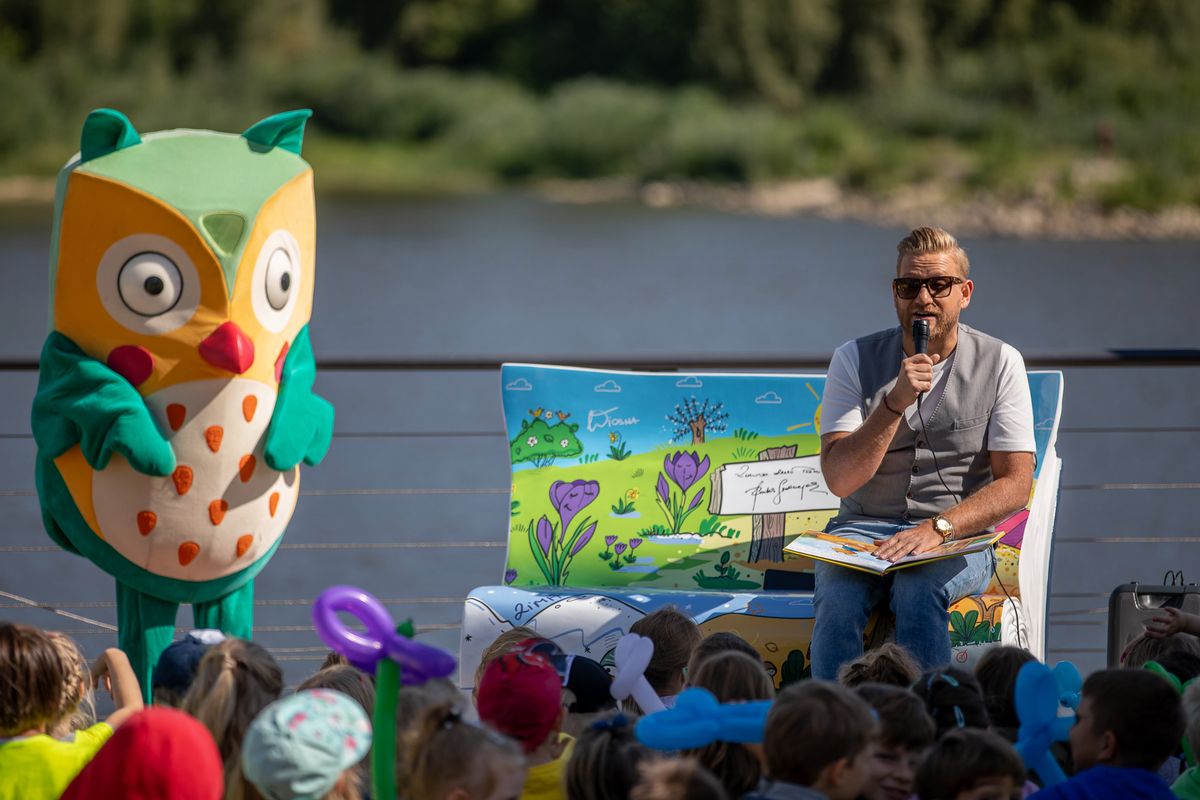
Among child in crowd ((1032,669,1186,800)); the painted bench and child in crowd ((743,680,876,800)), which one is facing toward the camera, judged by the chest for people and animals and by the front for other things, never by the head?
the painted bench

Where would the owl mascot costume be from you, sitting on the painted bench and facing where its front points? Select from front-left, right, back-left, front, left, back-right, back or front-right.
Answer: front-right

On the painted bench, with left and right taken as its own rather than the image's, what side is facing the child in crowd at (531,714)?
front

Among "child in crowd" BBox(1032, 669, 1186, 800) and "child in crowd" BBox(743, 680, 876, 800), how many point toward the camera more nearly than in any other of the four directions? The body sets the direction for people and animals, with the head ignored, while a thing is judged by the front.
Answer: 0

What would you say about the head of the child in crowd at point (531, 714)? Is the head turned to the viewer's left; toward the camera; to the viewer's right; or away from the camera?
away from the camera

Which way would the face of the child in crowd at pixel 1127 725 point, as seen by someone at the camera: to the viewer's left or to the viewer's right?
to the viewer's left

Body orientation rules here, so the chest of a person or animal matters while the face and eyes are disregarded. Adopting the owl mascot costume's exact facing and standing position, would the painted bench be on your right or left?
on your left

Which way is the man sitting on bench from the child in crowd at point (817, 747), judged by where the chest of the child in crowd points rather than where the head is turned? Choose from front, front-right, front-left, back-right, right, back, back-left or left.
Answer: front-left

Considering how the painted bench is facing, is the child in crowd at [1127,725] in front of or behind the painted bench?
in front

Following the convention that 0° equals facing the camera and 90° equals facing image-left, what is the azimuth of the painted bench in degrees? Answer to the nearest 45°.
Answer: approximately 0°

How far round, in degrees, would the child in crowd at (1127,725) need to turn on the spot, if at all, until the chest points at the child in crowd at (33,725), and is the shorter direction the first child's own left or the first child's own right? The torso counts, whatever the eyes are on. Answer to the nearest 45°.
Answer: approximately 45° to the first child's own left

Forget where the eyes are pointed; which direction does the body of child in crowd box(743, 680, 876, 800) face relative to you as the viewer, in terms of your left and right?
facing away from the viewer and to the right of the viewer
